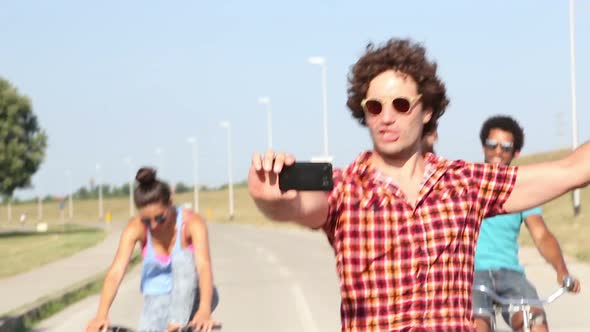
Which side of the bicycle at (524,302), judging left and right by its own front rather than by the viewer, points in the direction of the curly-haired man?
front

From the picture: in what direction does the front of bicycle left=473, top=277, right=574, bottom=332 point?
toward the camera

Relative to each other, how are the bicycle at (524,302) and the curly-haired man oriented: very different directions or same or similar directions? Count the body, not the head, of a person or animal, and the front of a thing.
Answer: same or similar directions

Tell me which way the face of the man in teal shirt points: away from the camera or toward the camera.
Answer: toward the camera

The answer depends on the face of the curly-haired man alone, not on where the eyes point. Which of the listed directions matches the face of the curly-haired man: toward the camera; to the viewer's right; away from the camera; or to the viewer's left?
toward the camera

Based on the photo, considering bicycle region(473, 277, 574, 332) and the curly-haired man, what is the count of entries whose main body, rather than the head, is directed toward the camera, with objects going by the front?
2

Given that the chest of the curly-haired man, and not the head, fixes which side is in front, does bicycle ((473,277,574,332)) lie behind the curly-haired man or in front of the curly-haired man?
behind

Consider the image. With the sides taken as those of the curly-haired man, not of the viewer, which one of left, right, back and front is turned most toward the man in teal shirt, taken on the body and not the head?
back
